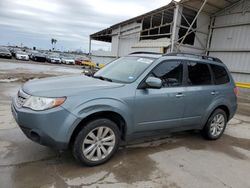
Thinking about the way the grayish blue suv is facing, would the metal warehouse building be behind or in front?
behind

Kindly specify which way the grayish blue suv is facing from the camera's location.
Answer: facing the viewer and to the left of the viewer
